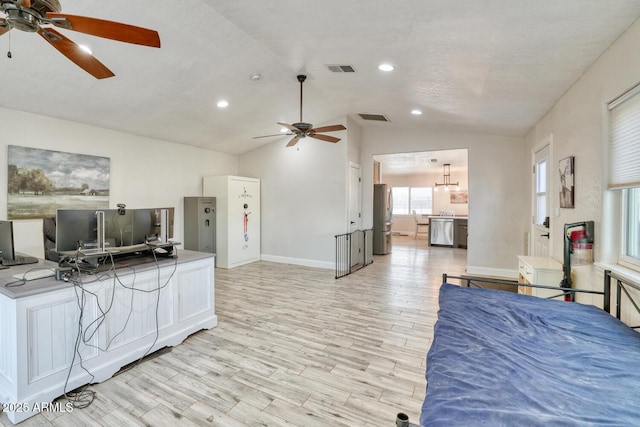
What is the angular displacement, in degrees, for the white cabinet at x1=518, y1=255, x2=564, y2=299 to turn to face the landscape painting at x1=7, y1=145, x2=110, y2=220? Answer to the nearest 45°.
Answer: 0° — it already faces it

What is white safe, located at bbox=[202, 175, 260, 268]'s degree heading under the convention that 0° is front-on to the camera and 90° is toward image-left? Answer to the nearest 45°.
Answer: approximately 315°

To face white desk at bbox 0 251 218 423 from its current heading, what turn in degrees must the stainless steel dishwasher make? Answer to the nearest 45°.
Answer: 0° — it already faces it

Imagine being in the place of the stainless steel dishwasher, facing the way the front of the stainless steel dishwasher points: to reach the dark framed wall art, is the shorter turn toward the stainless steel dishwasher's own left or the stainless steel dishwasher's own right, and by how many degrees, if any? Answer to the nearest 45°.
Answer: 0° — it already faces it

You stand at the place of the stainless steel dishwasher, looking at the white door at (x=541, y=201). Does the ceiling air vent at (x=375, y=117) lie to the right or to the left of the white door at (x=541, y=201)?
right

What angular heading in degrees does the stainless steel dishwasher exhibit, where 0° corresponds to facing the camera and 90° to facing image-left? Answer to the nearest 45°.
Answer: approximately 0°

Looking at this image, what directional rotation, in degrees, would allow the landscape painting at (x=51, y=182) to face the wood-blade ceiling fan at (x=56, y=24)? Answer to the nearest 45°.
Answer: approximately 45° to its right

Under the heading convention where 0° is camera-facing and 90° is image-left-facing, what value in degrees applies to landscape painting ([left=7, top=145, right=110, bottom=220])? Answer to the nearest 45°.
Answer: approximately 315°

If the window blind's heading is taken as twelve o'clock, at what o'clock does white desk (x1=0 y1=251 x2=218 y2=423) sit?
The white desk is roughly at 12 o'clock from the window blind.
